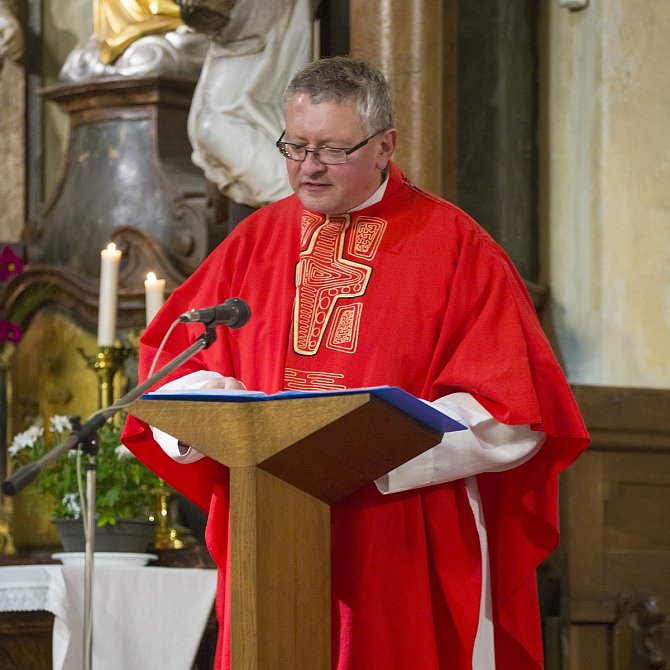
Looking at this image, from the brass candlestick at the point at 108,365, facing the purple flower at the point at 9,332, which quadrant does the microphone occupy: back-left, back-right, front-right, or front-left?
back-left

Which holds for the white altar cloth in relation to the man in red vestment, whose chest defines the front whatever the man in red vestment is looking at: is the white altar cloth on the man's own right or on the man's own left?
on the man's own right

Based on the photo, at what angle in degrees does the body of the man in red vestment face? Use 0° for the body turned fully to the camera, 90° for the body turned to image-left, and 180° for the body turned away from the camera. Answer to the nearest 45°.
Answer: approximately 45°

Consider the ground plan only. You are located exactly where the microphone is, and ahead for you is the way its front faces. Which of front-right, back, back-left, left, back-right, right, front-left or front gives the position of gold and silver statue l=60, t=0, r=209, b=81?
left

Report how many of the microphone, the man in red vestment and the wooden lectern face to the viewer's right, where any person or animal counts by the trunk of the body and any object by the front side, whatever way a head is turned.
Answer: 1

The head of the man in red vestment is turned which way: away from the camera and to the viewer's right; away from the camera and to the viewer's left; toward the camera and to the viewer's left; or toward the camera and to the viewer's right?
toward the camera and to the viewer's left

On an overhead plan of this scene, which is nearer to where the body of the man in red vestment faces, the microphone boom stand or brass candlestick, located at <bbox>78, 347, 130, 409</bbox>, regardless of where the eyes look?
the microphone boom stand

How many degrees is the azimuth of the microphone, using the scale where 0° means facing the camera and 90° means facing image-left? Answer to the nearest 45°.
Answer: approximately 270°

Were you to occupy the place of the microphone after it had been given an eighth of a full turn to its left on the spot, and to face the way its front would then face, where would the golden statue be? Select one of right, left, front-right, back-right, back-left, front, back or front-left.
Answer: front-left
